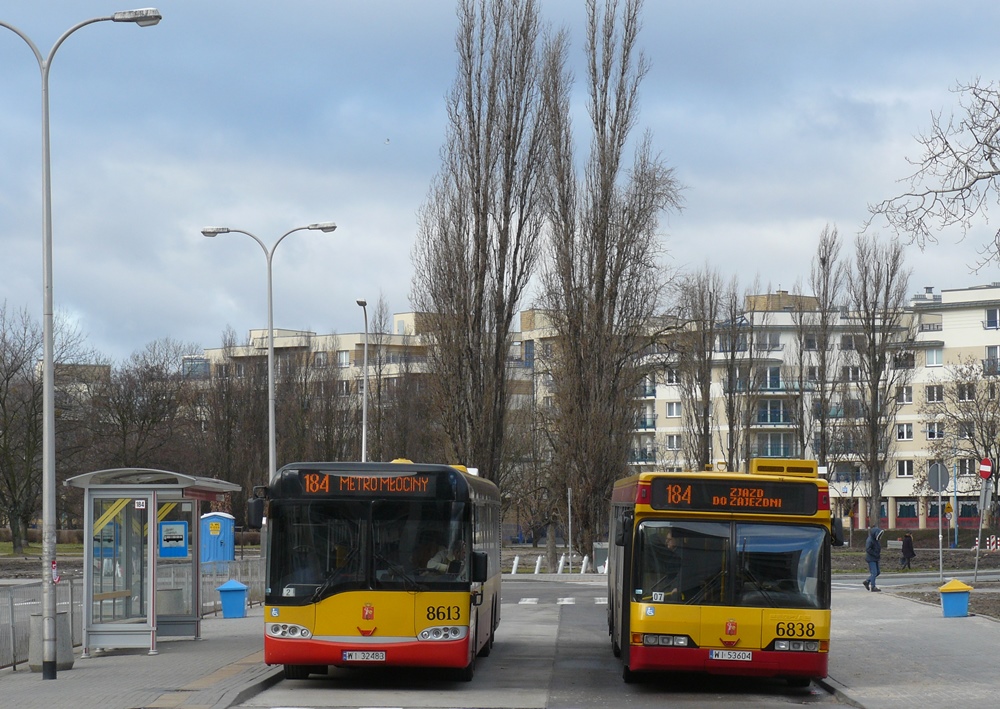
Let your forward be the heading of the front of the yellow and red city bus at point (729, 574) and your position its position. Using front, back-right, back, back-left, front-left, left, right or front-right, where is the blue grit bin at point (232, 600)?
back-right

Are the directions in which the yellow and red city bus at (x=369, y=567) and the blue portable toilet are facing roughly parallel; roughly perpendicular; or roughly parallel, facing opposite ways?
roughly parallel

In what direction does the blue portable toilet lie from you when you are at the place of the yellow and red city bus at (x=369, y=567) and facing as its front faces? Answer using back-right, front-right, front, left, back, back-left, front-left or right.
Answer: back

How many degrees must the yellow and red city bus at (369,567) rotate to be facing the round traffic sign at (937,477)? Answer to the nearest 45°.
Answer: approximately 135° to its left

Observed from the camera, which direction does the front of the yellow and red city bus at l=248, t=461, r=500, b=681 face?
facing the viewer

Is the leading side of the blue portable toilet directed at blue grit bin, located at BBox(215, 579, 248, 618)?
yes

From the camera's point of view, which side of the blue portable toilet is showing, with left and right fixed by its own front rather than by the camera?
front

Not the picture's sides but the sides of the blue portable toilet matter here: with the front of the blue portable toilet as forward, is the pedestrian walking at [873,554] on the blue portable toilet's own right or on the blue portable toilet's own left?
on the blue portable toilet's own left

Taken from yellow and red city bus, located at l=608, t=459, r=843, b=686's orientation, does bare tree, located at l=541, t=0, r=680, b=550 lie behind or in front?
behind

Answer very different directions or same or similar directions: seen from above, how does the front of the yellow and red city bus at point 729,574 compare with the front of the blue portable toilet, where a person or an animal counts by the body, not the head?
same or similar directions
